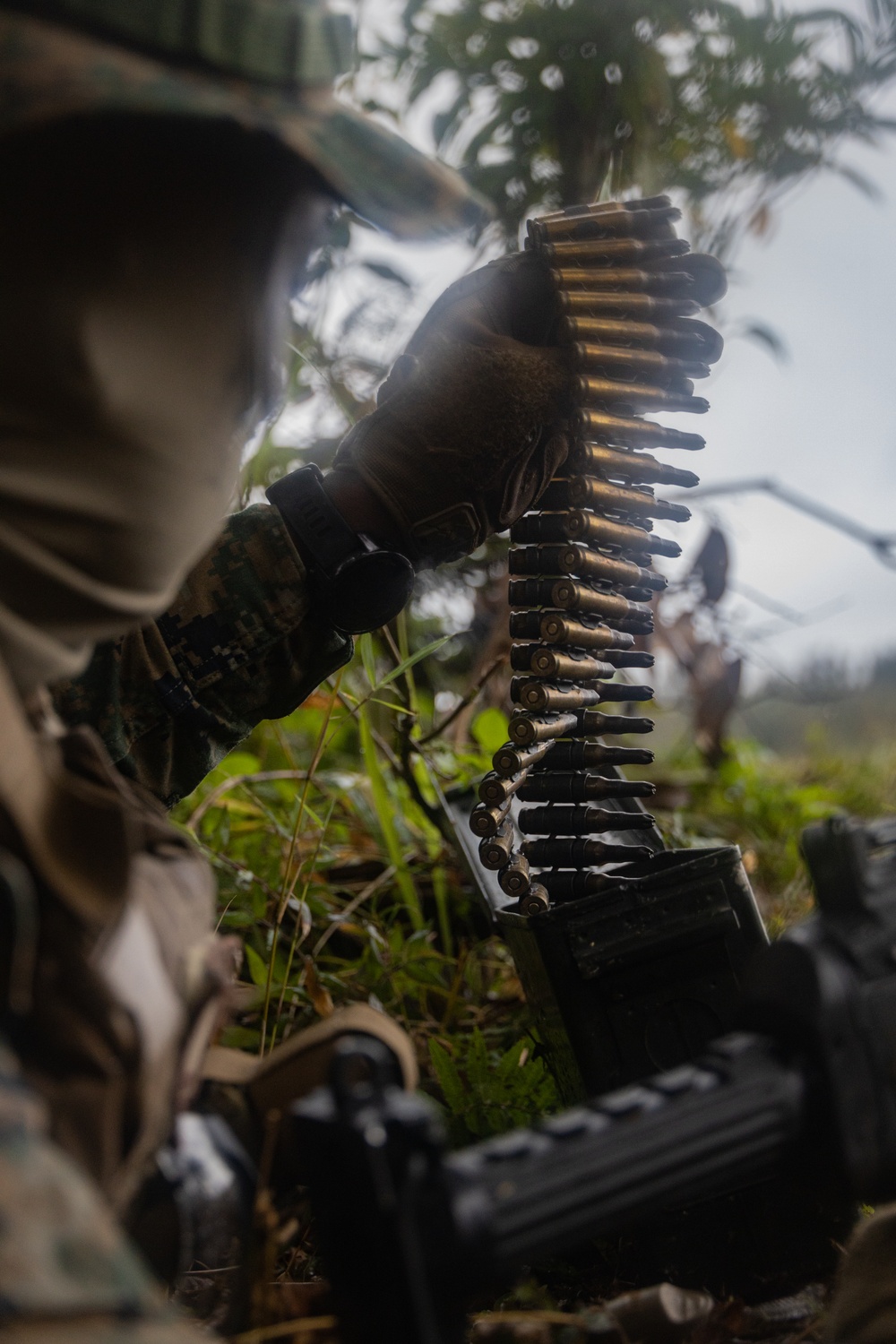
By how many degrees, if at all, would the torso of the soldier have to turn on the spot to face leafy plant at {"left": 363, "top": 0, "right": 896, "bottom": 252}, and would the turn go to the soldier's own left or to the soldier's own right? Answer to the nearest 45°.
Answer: approximately 45° to the soldier's own left

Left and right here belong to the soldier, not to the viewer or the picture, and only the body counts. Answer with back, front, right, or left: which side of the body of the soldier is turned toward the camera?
right

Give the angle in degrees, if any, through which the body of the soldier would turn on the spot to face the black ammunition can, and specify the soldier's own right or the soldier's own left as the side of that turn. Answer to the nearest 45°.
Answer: approximately 45° to the soldier's own left
